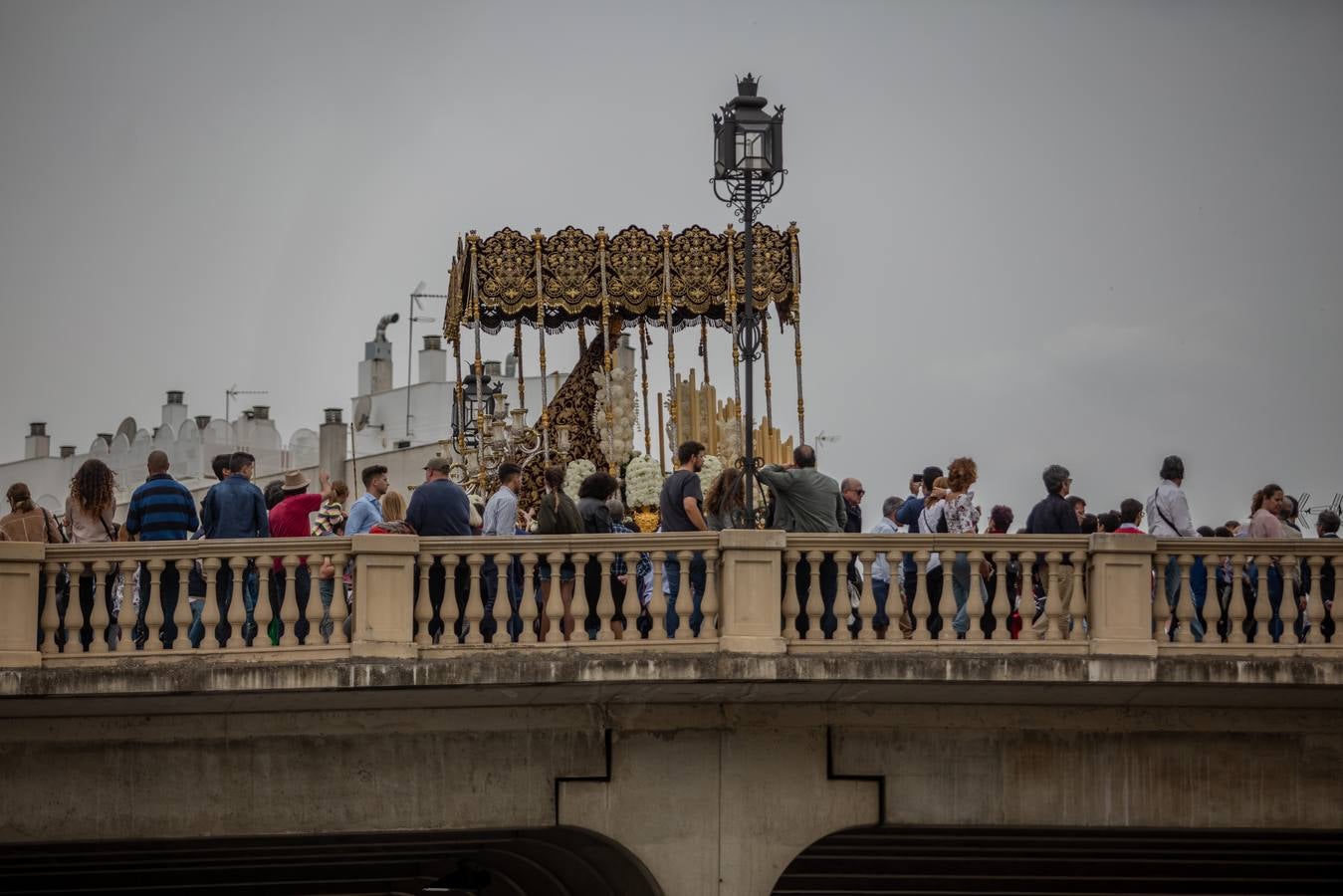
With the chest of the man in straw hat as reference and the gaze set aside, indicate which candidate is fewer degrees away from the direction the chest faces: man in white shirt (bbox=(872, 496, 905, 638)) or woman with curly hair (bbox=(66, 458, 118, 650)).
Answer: the man in white shirt

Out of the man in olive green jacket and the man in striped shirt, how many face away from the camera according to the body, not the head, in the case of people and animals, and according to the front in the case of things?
2

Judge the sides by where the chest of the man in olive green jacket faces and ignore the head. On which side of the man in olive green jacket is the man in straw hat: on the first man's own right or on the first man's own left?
on the first man's own left

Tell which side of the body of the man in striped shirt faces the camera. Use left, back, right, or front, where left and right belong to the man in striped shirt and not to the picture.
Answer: back

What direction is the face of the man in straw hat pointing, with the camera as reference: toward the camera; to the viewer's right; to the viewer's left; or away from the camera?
away from the camera

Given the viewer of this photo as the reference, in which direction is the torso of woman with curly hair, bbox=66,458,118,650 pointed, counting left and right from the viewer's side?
facing away from the viewer

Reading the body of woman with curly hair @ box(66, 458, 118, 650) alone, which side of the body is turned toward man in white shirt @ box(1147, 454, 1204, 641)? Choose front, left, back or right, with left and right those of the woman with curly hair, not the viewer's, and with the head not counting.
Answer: right

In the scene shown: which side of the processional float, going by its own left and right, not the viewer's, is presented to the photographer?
right

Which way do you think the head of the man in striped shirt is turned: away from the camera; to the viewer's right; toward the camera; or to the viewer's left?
away from the camera

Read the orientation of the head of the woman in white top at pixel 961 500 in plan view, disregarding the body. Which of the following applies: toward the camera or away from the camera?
away from the camera

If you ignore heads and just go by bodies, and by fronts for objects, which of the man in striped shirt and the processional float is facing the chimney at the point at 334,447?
the man in striped shirt

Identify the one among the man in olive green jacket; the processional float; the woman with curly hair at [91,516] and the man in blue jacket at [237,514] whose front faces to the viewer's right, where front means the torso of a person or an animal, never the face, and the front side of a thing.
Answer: the processional float

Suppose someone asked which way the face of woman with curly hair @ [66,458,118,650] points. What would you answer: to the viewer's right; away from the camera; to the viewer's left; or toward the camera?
away from the camera

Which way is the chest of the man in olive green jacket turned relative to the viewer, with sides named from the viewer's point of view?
facing away from the viewer

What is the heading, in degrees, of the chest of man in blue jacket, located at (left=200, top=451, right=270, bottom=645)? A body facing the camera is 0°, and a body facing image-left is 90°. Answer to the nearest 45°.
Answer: approximately 180°
